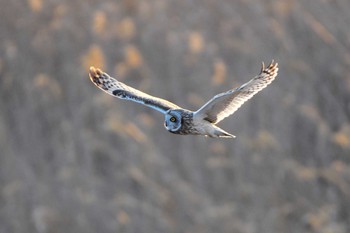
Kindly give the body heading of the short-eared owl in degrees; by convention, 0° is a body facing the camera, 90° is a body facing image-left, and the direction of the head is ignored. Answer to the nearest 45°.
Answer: approximately 45°
